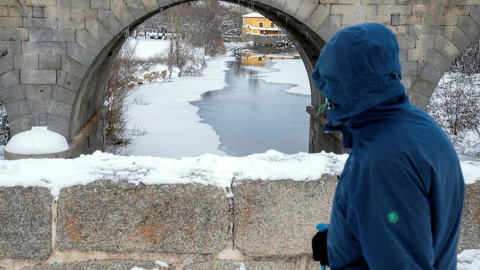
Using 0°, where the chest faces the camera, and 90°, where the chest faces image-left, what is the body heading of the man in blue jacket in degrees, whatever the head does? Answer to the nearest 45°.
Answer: approximately 90°

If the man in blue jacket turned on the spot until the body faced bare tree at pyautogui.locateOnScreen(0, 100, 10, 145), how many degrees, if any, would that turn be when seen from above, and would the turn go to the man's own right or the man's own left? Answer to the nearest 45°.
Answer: approximately 45° to the man's own right

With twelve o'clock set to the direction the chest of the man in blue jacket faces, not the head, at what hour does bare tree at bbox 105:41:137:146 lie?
The bare tree is roughly at 2 o'clock from the man in blue jacket.
